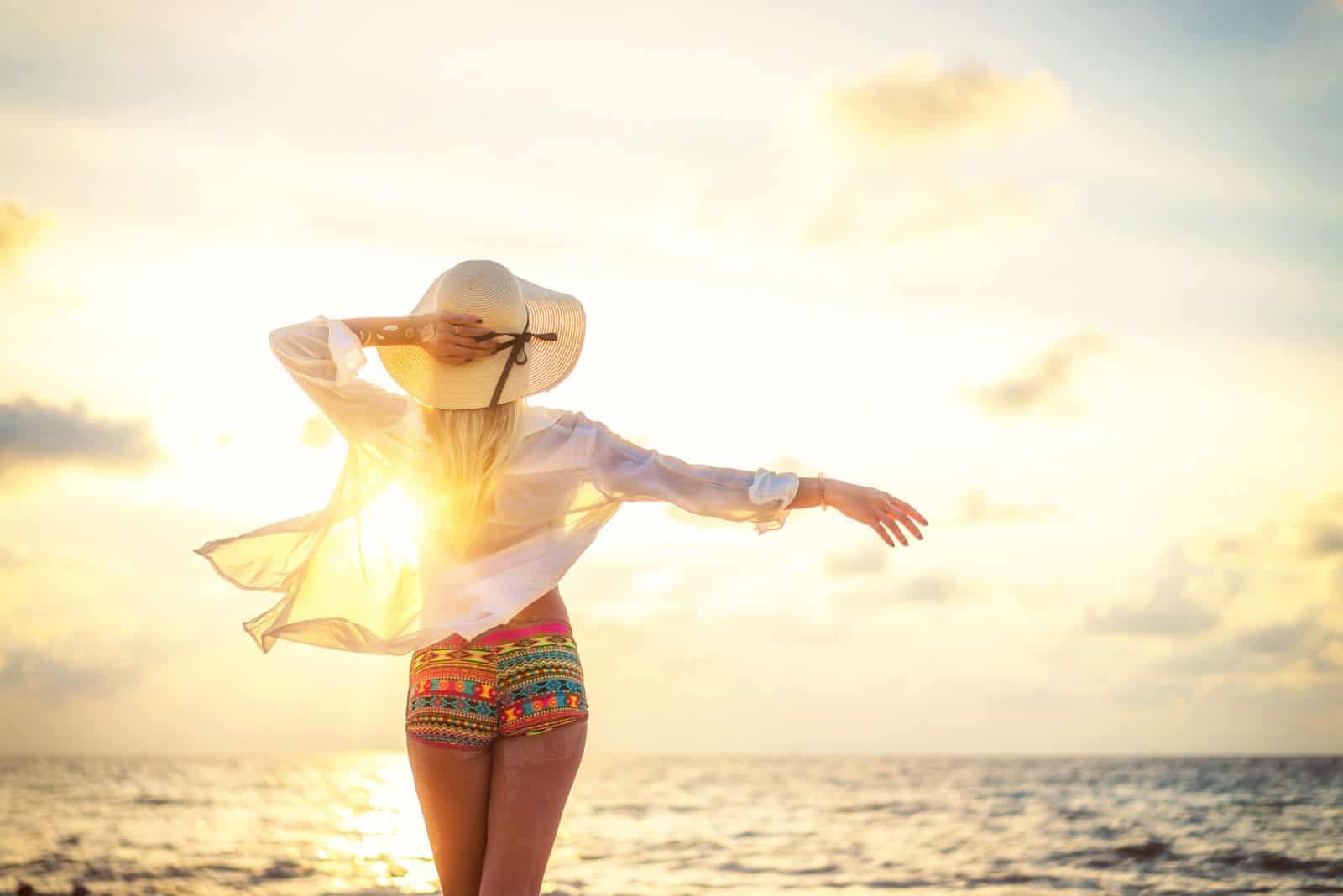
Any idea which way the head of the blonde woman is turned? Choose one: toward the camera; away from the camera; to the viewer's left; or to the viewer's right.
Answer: away from the camera

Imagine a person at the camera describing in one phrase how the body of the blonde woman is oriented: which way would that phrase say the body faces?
away from the camera
